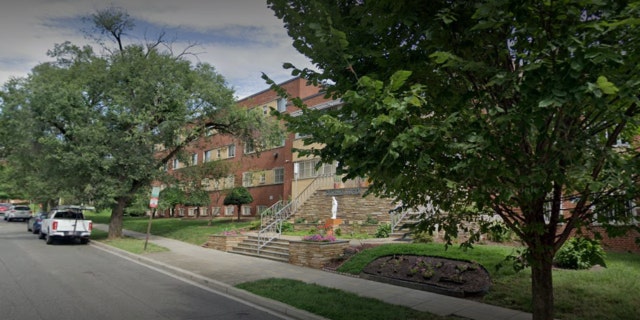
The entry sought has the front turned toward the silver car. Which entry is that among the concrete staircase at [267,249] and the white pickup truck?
the white pickup truck

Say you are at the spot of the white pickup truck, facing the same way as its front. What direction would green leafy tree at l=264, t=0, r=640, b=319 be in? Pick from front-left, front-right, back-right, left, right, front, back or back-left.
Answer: back

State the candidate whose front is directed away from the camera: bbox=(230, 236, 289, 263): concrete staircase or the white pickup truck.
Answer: the white pickup truck

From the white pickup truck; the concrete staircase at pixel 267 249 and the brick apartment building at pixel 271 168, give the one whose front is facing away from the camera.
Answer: the white pickup truck

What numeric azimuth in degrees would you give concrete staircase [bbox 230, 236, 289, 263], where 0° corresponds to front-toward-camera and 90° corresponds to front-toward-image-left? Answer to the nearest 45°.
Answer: approximately 45°

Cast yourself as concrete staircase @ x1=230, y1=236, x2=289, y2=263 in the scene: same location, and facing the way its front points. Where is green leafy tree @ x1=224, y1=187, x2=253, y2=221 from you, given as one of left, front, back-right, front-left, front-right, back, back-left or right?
back-right

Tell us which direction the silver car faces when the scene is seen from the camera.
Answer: facing away from the viewer and to the left of the viewer

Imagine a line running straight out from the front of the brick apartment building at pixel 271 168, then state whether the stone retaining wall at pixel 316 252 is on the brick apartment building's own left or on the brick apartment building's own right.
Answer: on the brick apartment building's own left

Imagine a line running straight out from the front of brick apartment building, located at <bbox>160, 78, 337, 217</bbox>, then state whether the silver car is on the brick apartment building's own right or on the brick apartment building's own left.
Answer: on the brick apartment building's own right

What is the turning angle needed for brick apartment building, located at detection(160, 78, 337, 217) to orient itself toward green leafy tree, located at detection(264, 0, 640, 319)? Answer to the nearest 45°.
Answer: approximately 45° to its left

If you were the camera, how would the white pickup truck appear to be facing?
facing away from the viewer

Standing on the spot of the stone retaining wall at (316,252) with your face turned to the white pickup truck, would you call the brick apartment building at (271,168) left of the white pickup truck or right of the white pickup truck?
right

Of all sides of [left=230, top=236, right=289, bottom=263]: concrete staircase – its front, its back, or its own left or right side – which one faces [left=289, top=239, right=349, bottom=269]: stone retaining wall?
left
